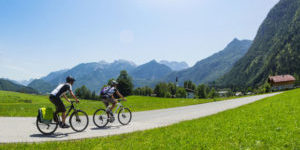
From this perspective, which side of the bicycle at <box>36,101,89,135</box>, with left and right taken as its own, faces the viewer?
right
